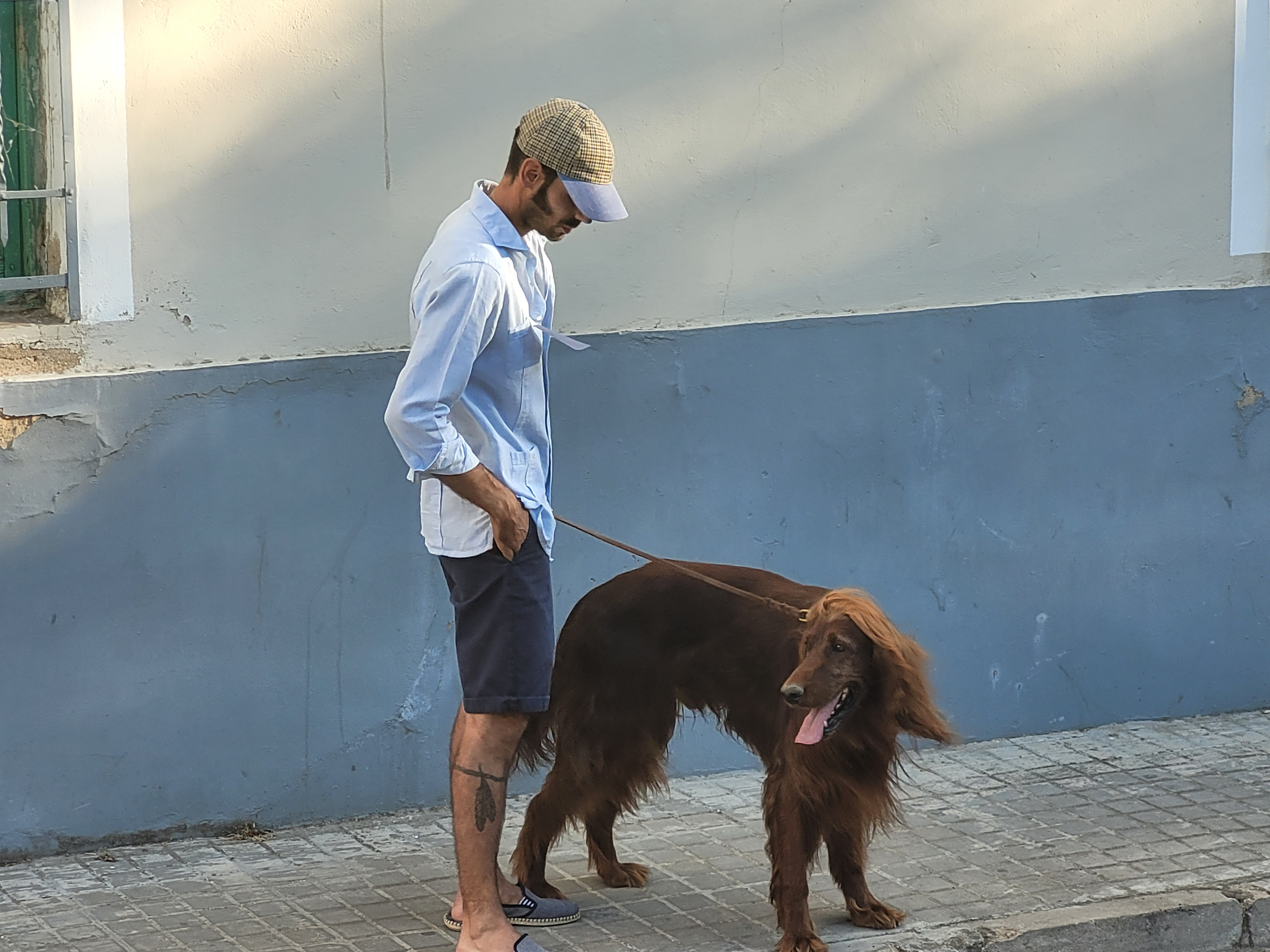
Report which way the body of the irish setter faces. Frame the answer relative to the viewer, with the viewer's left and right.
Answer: facing the viewer and to the right of the viewer

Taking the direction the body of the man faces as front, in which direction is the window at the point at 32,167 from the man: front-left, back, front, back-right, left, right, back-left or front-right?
back-left

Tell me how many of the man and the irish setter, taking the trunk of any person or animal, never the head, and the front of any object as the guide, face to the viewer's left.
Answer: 0

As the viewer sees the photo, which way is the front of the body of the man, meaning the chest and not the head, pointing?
to the viewer's right

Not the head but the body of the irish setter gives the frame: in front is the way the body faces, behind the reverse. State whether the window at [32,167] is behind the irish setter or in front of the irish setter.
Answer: behind

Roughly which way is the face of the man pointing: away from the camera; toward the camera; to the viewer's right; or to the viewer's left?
to the viewer's right

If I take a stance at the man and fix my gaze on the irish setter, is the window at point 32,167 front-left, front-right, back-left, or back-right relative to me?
back-left
